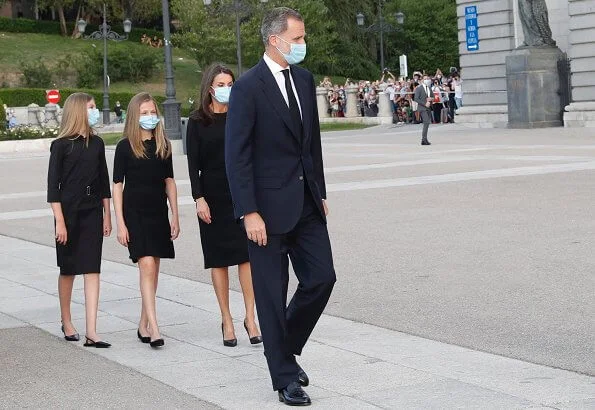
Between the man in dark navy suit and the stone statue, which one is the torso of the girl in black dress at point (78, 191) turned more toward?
the man in dark navy suit

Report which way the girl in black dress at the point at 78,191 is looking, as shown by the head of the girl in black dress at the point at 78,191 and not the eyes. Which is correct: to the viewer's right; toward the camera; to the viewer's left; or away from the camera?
to the viewer's right

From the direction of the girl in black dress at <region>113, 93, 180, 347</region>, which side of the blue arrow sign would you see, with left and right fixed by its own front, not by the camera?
front

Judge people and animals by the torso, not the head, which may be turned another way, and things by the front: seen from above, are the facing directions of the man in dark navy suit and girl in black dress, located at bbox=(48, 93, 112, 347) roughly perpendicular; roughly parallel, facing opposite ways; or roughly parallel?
roughly parallel

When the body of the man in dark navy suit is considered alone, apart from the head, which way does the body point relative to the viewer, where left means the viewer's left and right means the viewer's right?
facing the viewer and to the right of the viewer

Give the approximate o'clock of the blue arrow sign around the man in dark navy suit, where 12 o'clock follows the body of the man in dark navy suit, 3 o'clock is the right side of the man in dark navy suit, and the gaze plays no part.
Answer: The blue arrow sign is roughly at 8 o'clock from the man in dark navy suit.

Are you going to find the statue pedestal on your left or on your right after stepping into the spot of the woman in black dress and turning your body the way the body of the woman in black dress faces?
on your left

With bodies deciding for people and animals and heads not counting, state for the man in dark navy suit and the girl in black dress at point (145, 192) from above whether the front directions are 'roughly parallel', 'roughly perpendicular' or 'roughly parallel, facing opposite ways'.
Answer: roughly parallel

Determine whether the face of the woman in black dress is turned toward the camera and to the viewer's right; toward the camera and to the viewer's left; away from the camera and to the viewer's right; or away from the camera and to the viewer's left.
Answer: toward the camera and to the viewer's right

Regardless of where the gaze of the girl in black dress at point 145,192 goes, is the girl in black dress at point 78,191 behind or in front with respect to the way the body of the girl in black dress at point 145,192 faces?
behind

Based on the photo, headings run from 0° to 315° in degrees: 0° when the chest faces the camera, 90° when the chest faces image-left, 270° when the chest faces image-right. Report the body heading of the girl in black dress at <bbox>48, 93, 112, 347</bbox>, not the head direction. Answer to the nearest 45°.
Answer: approximately 315°

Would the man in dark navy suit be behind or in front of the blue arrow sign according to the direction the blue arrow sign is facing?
in front

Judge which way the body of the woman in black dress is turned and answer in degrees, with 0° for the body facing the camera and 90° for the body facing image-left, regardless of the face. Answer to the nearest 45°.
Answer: approximately 315°

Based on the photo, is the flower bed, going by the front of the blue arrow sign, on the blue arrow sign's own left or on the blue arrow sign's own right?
on the blue arrow sign's own right

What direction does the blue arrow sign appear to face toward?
toward the camera
